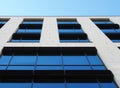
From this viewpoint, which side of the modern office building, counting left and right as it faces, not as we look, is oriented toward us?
front
